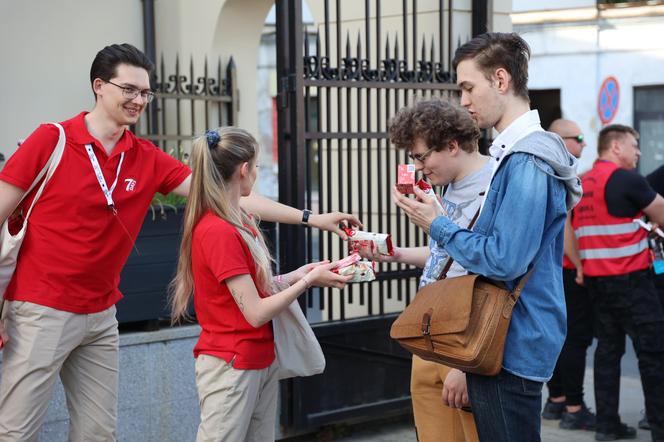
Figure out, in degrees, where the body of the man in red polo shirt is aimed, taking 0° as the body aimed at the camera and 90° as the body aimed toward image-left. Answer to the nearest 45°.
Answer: approximately 315°

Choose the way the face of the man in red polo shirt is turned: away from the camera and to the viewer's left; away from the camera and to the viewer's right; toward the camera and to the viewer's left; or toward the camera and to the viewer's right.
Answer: toward the camera and to the viewer's right

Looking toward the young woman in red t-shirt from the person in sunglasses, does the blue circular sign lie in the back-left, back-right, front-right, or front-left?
back-right

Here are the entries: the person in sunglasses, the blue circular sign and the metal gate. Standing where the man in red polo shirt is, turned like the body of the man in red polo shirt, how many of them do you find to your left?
3

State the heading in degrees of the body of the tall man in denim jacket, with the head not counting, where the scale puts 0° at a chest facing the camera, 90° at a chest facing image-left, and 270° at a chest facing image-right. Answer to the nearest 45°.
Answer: approximately 90°

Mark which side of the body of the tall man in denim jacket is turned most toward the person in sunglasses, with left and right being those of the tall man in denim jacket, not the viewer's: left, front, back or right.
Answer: right

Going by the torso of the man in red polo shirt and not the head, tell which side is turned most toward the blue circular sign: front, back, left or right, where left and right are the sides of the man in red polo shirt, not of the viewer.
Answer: left
